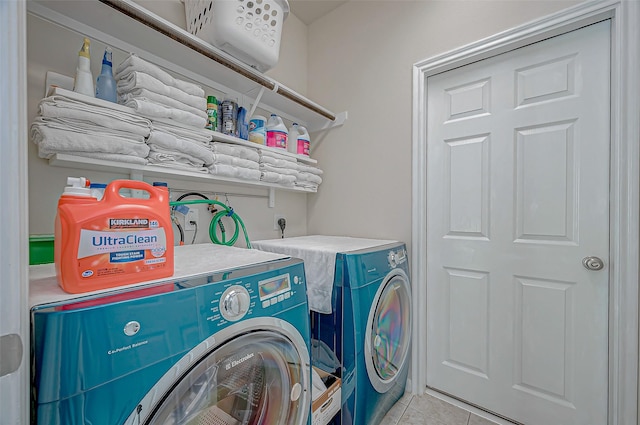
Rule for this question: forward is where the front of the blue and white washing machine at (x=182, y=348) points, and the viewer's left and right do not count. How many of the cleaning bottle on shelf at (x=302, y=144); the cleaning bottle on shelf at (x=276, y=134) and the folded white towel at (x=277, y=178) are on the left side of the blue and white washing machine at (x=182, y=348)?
3

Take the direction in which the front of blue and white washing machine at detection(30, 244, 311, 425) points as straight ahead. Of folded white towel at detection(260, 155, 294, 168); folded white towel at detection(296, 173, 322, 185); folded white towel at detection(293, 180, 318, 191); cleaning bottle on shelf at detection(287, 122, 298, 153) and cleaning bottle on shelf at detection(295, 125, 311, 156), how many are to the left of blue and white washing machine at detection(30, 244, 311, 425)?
5

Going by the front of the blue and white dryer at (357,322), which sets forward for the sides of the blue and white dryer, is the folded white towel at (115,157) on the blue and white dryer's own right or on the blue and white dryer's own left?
on the blue and white dryer's own right

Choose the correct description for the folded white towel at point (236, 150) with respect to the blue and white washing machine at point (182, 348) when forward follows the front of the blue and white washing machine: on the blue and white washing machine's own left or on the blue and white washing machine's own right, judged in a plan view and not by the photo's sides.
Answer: on the blue and white washing machine's own left

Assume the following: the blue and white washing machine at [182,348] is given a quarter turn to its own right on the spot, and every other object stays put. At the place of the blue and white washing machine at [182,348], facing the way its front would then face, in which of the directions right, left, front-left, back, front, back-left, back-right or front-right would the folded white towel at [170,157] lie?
back-right
